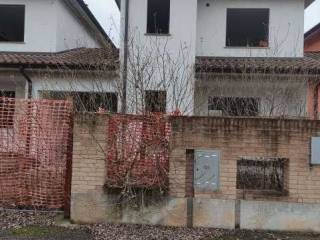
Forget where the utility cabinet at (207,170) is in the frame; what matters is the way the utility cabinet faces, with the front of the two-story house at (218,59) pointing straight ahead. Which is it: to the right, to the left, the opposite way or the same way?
the same way

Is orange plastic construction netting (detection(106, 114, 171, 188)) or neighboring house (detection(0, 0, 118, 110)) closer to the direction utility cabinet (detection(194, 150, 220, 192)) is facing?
the orange plastic construction netting

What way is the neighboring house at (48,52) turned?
toward the camera

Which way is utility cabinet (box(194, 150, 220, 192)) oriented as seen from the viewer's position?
toward the camera

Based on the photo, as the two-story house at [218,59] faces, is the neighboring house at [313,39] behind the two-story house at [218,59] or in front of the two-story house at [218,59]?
behind

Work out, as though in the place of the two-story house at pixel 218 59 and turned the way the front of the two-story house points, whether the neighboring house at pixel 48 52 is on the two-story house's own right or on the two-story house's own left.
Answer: on the two-story house's own right

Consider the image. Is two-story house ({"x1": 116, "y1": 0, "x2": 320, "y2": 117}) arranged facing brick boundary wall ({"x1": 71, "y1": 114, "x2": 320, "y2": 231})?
yes

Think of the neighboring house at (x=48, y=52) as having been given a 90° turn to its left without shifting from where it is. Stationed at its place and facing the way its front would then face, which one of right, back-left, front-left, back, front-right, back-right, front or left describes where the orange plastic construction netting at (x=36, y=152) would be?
right

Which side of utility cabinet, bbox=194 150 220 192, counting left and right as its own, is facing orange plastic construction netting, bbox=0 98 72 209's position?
right

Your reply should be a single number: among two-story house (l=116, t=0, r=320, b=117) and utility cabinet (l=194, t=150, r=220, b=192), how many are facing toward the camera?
2

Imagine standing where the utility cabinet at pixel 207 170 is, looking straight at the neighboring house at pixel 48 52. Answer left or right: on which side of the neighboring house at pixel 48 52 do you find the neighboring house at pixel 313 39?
right

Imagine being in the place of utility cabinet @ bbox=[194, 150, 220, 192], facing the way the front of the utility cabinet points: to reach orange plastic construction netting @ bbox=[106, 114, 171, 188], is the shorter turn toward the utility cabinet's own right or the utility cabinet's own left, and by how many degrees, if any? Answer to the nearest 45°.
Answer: approximately 90° to the utility cabinet's own right

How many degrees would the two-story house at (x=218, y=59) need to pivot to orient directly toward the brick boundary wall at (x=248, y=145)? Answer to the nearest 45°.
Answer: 0° — it already faces it

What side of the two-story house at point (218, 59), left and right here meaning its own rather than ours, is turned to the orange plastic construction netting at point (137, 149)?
front

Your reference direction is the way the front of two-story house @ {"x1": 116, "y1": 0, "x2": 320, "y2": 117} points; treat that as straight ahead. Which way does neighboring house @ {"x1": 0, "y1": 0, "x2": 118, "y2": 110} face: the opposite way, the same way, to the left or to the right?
the same way

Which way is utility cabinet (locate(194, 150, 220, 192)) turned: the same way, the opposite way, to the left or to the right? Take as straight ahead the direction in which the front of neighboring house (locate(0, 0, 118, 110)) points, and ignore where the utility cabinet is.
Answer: the same way
